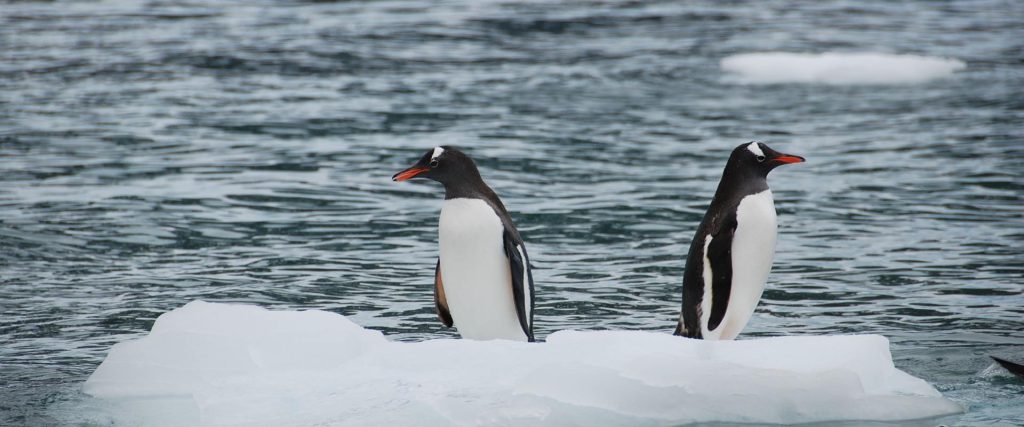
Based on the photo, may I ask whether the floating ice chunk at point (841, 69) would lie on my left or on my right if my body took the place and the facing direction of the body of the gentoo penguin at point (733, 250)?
on my left

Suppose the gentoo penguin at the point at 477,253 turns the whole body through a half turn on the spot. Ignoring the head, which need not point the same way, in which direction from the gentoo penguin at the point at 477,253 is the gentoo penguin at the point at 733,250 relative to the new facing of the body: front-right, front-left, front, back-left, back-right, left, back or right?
front-right

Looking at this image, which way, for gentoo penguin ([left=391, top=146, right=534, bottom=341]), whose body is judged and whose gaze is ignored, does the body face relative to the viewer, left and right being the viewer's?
facing the viewer and to the left of the viewer

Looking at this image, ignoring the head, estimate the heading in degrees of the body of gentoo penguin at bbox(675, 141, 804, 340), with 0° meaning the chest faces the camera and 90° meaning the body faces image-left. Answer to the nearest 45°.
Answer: approximately 270°
